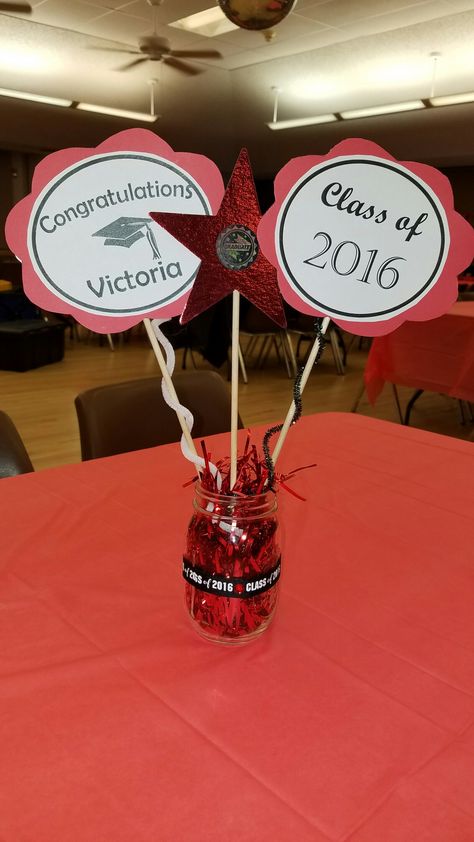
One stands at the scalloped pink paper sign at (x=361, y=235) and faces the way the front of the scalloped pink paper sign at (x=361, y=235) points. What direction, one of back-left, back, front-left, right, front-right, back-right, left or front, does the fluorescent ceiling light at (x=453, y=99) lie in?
back

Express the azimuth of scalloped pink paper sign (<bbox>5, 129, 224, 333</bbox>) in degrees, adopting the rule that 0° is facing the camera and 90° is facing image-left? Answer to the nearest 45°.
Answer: approximately 0°

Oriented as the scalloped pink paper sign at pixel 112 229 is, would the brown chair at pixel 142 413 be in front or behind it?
behind

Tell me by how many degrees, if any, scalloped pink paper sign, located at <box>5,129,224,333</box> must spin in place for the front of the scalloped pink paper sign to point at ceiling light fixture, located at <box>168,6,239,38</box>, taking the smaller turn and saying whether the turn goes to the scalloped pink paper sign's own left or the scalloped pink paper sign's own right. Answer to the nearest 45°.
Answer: approximately 180°

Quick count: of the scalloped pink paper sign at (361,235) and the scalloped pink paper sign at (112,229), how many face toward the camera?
2

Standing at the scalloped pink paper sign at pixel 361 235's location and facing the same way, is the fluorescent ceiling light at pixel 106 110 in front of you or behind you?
behind

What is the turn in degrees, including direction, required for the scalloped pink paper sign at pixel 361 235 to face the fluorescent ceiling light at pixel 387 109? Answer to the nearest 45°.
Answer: approximately 180°

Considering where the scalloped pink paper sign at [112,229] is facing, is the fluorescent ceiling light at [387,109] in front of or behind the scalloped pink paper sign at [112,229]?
behind

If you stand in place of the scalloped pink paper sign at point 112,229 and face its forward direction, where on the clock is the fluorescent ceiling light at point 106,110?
The fluorescent ceiling light is roughly at 6 o'clock from the scalloped pink paper sign.
